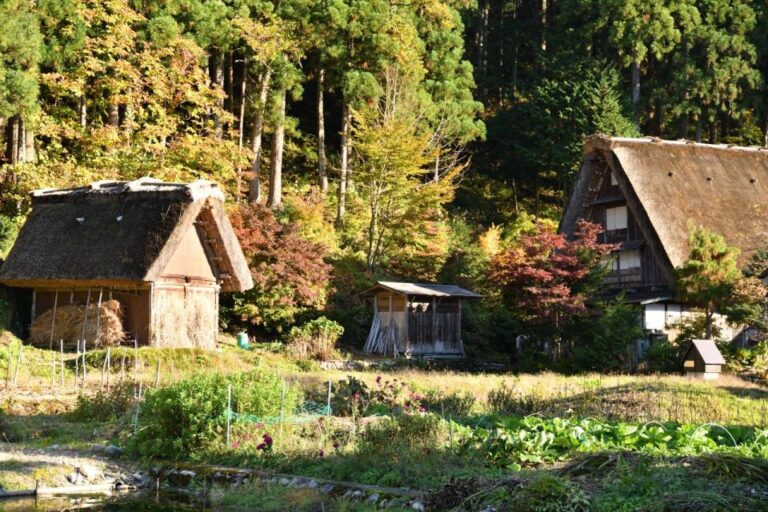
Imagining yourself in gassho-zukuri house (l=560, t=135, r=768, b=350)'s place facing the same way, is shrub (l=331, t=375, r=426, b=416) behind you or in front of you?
in front

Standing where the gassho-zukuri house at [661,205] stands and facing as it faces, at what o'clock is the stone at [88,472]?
The stone is roughly at 11 o'clock from the gassho-zukuri house.

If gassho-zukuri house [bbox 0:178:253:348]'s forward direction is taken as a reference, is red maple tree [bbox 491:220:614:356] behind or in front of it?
in front

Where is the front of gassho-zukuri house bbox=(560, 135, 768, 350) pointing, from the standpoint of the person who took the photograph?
facing the viewer and to the left of the viewer

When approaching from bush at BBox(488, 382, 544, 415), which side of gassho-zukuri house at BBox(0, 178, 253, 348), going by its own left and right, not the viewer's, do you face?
front

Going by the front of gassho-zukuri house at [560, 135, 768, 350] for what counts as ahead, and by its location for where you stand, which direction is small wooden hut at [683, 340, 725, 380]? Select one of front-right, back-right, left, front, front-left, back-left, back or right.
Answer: front-left

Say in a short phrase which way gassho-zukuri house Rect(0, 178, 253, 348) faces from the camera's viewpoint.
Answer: facing the viewer and to the right of the viewer

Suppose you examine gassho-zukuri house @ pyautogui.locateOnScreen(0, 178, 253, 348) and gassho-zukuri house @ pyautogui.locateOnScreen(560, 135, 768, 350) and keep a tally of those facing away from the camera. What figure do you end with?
0

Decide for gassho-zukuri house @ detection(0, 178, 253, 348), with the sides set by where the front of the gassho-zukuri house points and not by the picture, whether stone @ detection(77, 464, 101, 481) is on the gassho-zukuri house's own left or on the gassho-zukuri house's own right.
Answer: on the gassho-zukuri house's own right

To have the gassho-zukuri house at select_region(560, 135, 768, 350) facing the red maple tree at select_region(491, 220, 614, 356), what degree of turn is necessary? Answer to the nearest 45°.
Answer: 0° — it already faces it

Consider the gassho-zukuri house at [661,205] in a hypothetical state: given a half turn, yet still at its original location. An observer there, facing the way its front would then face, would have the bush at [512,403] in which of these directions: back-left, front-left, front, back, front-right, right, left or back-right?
back-right

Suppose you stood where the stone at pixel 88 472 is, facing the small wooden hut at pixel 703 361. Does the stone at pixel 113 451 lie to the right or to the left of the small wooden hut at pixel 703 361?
left

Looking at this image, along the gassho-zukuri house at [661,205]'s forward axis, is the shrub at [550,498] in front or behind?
in front
